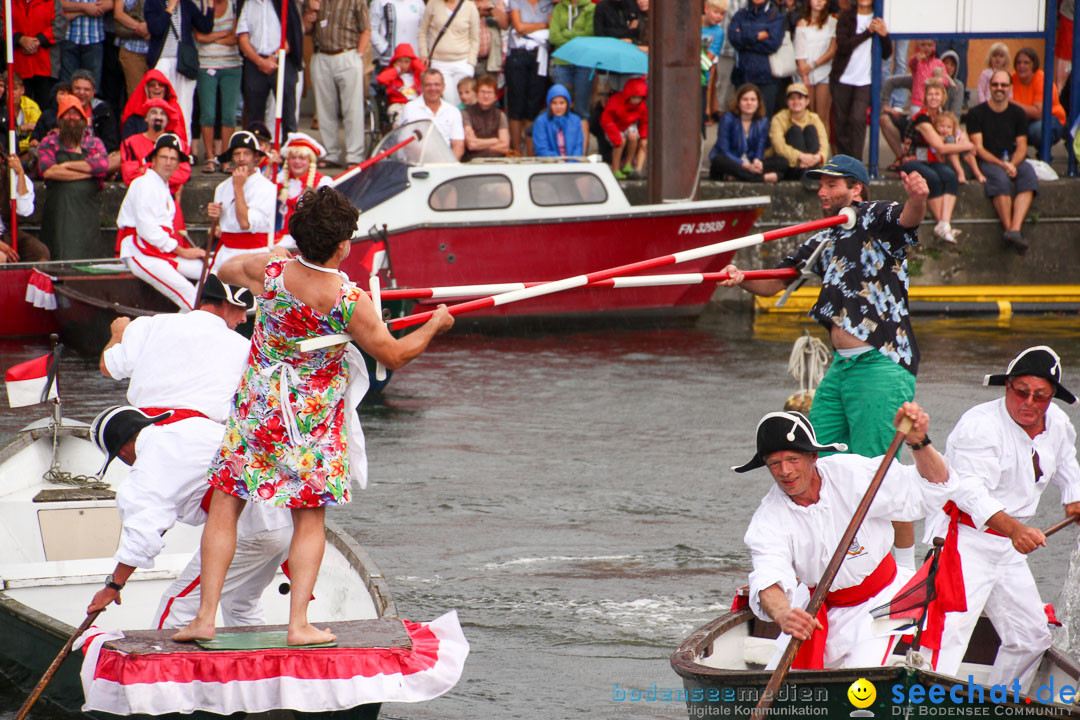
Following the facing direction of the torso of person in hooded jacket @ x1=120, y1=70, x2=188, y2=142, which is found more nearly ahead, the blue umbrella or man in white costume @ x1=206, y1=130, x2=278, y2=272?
the man in white costume

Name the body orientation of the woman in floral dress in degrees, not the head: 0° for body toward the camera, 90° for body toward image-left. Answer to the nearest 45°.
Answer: approximately 225°

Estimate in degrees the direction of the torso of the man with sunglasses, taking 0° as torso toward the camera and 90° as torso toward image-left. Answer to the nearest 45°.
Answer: approximately 0°

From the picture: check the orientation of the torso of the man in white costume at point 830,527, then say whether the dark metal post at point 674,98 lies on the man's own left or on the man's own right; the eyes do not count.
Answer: on the man's own right

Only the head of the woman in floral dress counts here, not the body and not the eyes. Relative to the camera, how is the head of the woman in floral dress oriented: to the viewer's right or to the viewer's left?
to the viewer's right

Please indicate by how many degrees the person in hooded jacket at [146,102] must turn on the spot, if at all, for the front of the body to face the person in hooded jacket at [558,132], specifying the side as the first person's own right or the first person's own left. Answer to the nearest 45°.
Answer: approximately 90° to the first person's own left

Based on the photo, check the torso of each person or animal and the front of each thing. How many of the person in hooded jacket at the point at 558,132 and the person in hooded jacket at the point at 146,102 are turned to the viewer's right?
0
